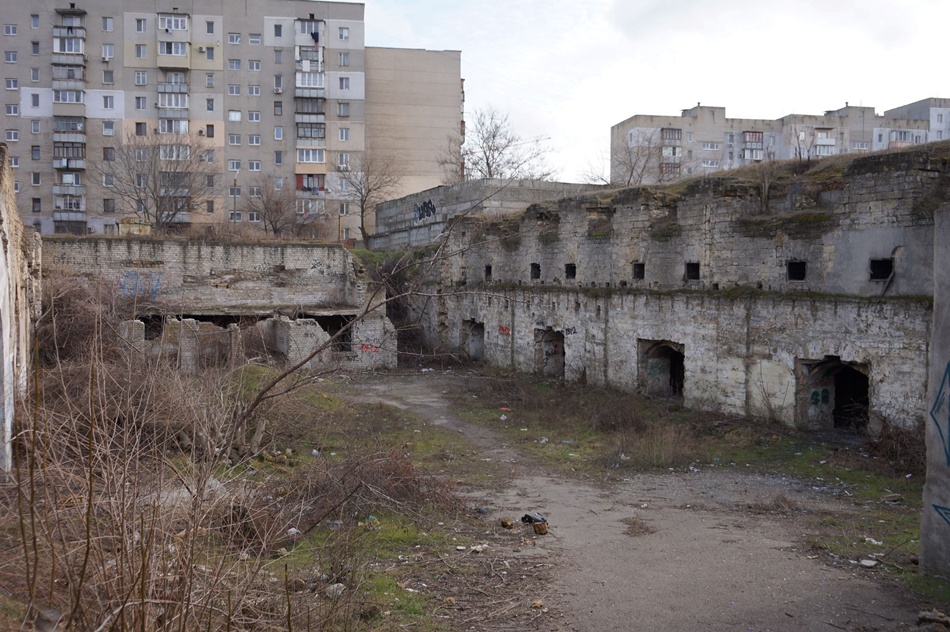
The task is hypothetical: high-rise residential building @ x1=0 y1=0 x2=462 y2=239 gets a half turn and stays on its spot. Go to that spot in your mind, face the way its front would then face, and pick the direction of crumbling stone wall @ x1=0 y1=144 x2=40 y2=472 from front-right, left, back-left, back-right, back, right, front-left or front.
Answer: back

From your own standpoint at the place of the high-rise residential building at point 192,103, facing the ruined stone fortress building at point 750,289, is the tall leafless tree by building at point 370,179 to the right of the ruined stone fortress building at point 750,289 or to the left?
left

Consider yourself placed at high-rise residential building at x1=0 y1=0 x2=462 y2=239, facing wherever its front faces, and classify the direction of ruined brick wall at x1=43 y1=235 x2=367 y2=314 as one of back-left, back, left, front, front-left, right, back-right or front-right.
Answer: front

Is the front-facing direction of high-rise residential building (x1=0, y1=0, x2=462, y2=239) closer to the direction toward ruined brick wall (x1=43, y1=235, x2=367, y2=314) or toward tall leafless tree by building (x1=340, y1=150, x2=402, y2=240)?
the ruined brick wall

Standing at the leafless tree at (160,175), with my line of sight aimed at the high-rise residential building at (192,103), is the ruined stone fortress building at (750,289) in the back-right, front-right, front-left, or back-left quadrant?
back-right

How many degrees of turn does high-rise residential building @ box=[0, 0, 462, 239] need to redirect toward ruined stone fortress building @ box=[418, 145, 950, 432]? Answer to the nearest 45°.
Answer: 0° — it already faces it

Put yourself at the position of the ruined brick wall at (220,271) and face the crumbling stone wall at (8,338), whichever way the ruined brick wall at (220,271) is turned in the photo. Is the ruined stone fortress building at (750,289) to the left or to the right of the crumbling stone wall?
left

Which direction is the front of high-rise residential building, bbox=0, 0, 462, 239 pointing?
toward the camera
